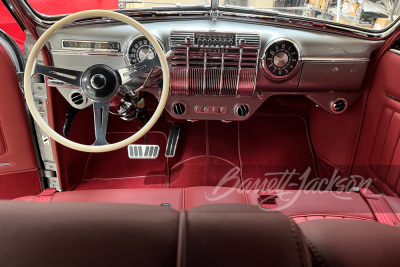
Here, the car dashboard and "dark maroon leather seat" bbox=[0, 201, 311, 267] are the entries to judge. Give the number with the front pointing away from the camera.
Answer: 1

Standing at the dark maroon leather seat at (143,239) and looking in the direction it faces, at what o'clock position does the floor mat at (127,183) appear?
The floor mat is roughly at 12 o'clock from the dark maroon leather seat.

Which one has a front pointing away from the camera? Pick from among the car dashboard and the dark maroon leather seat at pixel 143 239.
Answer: the dark maroon leather seat

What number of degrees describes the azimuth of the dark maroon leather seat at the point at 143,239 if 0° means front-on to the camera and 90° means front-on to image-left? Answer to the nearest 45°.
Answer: approximately 180°

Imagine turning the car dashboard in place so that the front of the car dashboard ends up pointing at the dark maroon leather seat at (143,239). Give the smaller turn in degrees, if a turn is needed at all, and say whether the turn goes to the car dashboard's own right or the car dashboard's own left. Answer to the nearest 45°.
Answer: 0° — it already faces it

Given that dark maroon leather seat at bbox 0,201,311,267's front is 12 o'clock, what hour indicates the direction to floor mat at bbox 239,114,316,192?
The floor mat is roughly at 1 o'clock from the dark maroon leather seat.

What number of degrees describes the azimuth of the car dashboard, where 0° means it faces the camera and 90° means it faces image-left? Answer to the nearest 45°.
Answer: approximately 0°

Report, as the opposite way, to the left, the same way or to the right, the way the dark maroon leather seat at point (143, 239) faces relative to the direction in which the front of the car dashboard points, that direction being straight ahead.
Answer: the opposite way
